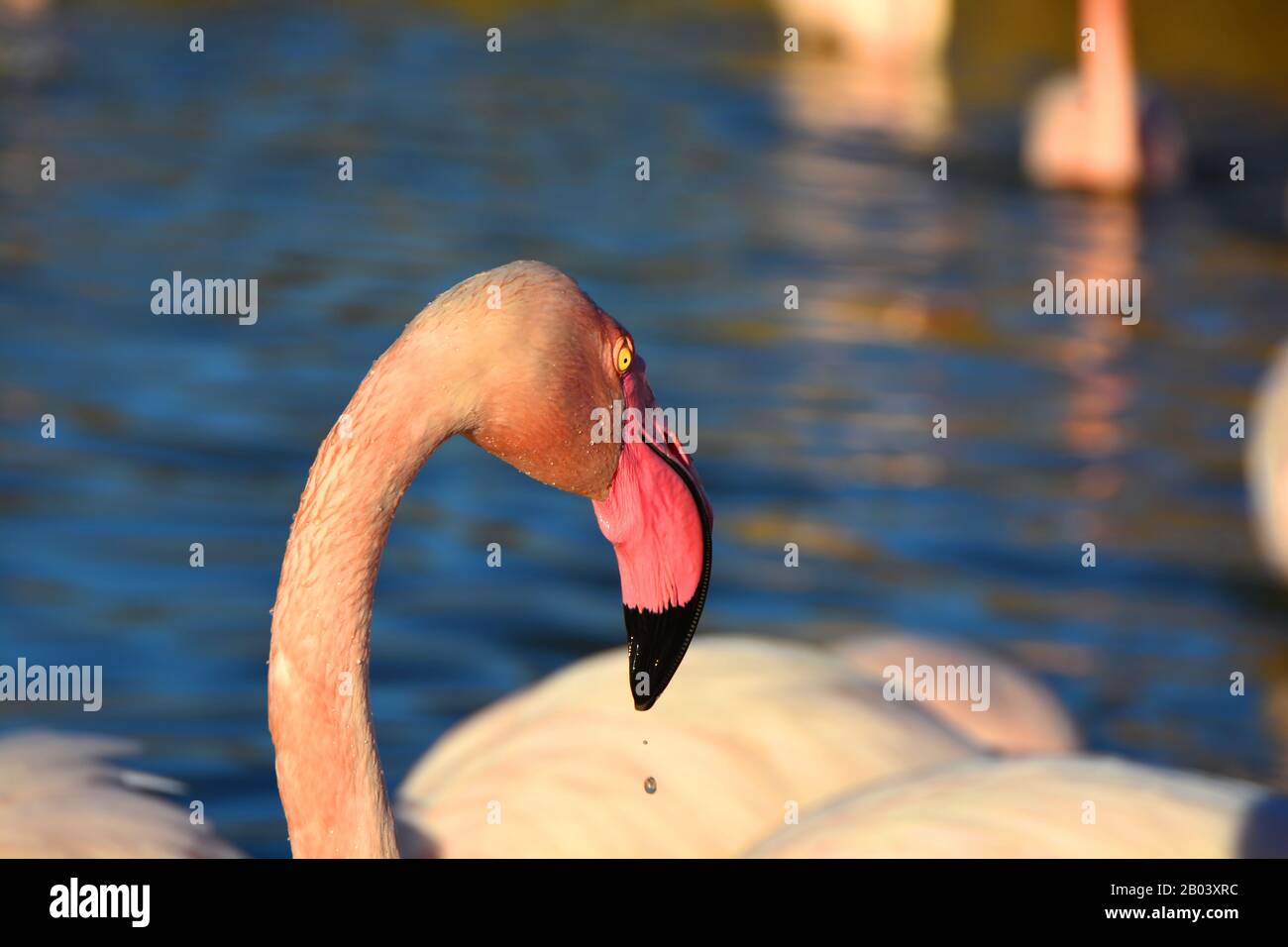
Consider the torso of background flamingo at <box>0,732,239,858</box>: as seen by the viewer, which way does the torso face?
to the viewer's left

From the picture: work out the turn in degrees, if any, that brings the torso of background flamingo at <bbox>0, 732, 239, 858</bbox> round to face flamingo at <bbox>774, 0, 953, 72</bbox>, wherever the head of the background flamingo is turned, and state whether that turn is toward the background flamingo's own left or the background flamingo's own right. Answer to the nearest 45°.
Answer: approximately 135° to the background flamingo's own right
